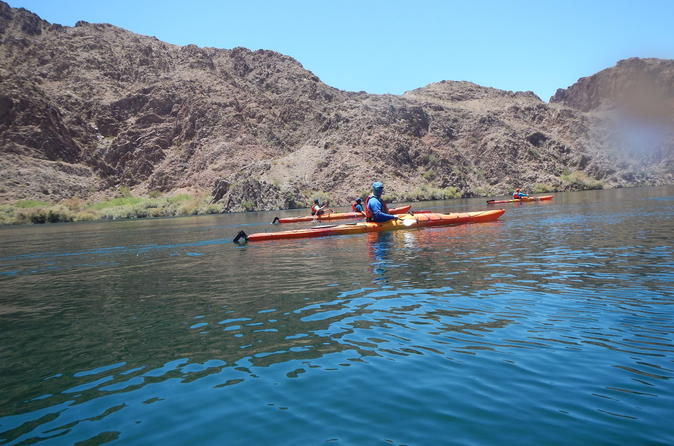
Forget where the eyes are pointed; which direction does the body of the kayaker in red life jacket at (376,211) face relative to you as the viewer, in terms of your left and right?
facing to the right of the viewer

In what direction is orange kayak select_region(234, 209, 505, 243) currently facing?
to the viewer's right
